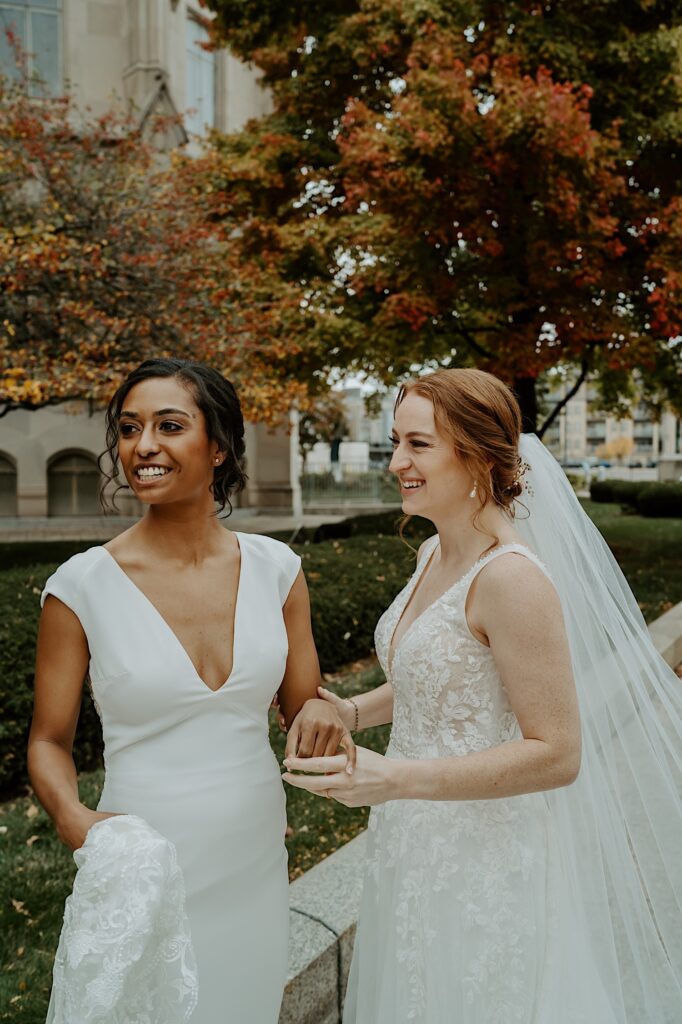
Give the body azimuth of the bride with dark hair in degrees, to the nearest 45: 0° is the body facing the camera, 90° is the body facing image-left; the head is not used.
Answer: approximately 0°

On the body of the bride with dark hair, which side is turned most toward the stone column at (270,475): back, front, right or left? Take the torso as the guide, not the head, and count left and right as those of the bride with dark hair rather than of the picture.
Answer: back

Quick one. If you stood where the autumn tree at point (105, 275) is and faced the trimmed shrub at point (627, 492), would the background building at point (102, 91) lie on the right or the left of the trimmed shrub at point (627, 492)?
left

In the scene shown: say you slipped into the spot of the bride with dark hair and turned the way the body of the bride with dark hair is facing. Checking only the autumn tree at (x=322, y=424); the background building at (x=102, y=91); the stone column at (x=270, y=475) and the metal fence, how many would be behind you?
4

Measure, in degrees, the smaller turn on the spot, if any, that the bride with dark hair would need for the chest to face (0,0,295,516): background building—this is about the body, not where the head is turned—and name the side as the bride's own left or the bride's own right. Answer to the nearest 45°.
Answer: approximately 180°

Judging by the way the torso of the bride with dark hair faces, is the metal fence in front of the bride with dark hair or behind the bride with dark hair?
behind

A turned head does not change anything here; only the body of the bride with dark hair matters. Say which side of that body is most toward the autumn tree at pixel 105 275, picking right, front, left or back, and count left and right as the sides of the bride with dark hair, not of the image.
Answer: back

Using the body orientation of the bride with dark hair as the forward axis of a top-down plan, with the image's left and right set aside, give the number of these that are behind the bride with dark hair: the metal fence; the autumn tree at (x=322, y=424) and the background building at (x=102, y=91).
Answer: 3

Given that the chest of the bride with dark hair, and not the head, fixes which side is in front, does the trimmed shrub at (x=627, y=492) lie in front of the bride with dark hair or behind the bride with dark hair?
behind
